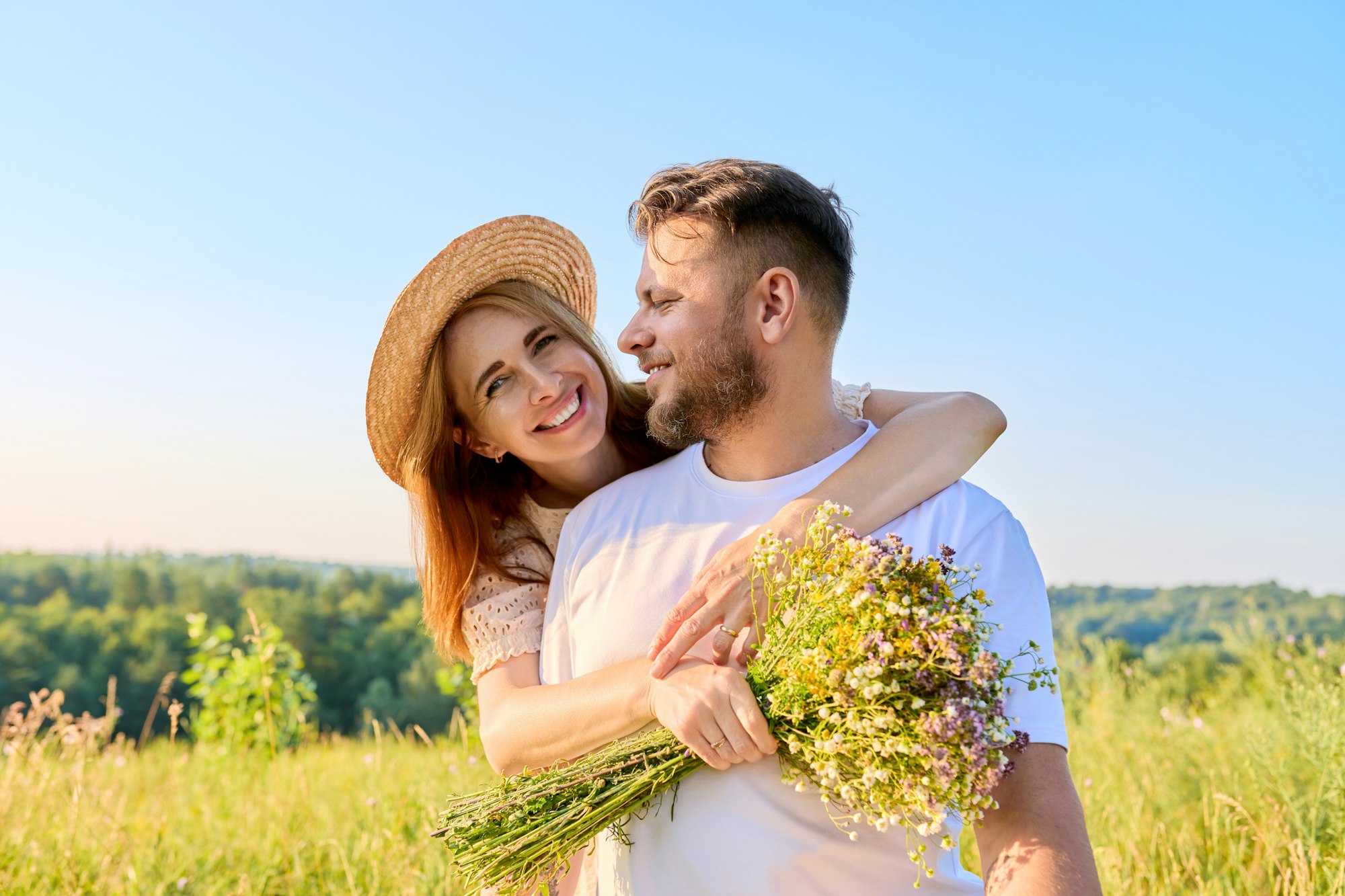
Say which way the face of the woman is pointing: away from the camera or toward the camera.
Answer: toward the camera

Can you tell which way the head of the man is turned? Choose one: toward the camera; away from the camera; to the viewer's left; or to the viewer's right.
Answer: to the viewer's left

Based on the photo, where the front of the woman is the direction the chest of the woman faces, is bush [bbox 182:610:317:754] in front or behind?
behind

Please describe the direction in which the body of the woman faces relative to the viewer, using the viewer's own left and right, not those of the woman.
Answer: facing the viewer and to the right of the viewer
